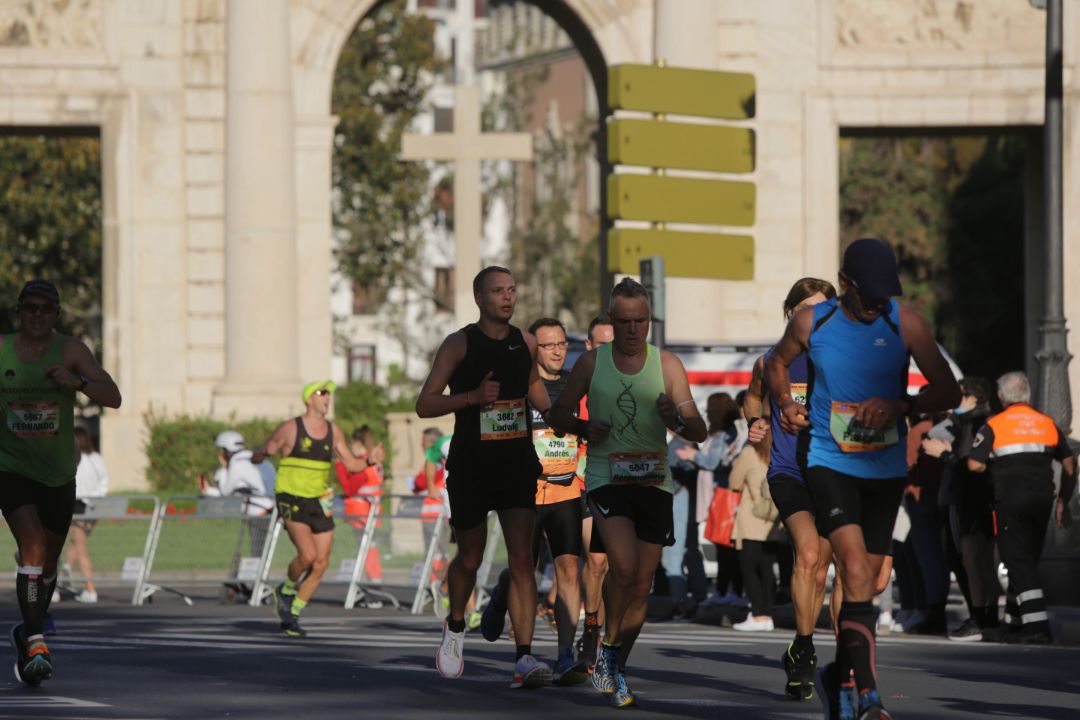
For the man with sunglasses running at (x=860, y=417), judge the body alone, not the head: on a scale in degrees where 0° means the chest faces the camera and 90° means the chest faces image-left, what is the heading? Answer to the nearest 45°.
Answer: approximately 0°

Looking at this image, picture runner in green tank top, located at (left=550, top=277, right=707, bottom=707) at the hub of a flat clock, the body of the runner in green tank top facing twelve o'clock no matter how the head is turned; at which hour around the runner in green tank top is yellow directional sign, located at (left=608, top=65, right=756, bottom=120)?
The yellow directional sign is roughly at 6 o'clock from the runner in green tank top.

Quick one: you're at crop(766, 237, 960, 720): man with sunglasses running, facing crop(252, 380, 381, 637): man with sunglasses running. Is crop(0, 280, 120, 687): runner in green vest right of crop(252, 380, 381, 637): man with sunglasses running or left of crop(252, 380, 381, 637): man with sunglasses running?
left

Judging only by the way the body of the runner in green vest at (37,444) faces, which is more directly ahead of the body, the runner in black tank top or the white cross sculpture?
the runner in black tank top

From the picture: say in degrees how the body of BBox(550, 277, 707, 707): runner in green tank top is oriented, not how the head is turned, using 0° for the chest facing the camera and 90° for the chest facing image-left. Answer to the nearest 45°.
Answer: approximately 0°

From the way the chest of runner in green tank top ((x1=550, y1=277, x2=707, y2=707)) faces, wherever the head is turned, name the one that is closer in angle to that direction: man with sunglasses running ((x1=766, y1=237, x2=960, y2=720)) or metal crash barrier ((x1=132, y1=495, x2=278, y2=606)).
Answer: the man with sunglasses running
